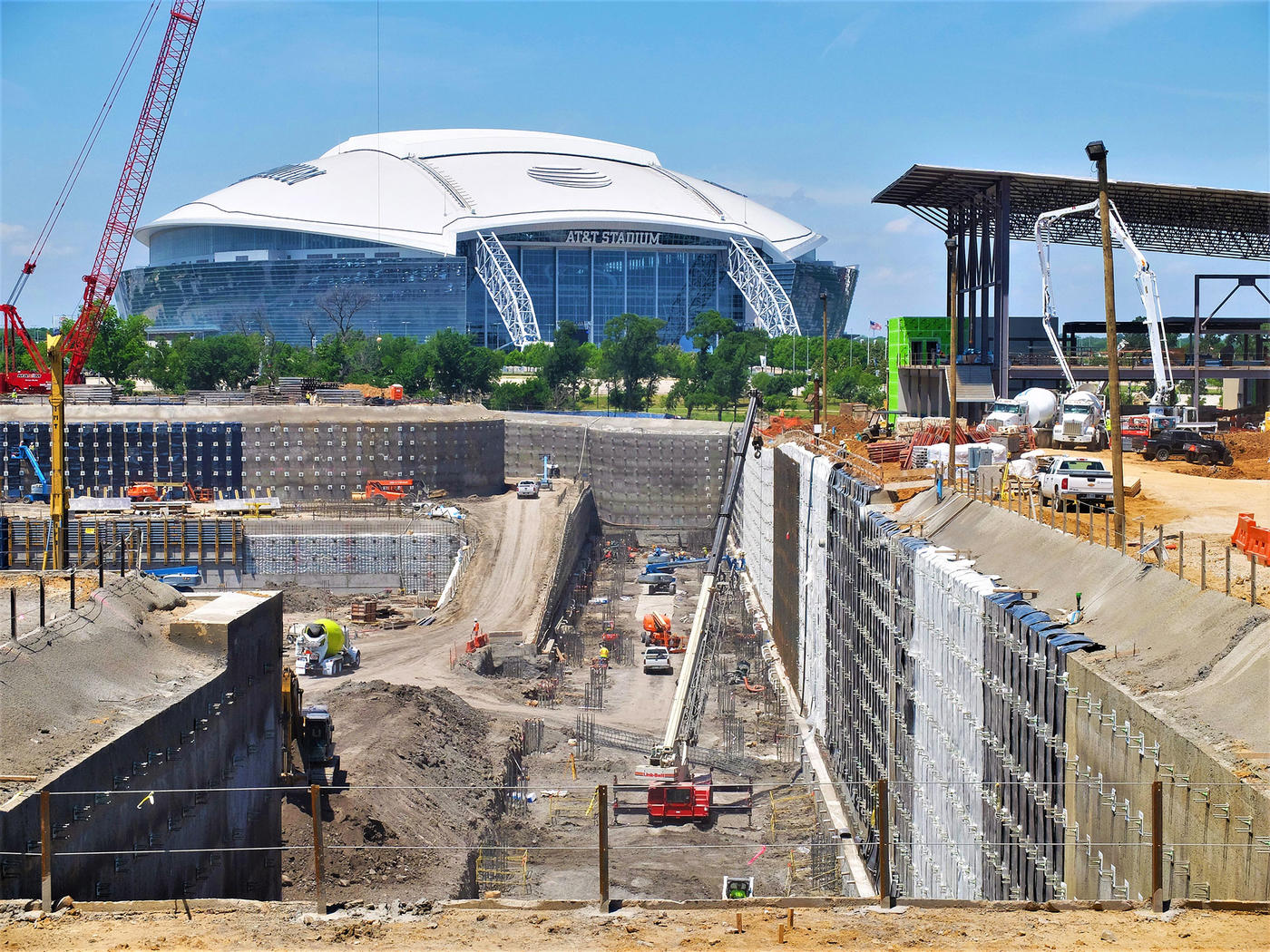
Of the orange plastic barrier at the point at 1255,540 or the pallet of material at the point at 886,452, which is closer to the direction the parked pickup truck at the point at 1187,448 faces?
the orange plastic barrier

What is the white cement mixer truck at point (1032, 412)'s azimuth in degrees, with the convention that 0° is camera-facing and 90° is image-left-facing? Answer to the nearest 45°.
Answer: approximately 45°

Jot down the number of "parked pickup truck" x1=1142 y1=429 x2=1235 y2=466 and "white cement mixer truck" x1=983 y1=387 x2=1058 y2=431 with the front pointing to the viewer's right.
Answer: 1

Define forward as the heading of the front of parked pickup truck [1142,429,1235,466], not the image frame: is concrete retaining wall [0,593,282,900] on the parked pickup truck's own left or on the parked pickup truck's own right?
on the parked pickup truck's own right

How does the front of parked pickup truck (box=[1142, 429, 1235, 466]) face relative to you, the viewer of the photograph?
facing to the right of the viewer
